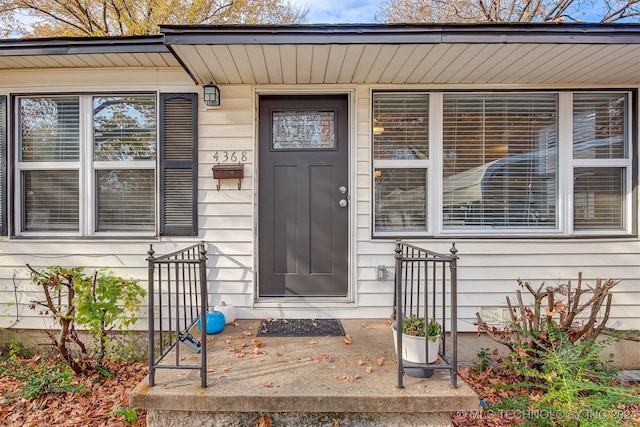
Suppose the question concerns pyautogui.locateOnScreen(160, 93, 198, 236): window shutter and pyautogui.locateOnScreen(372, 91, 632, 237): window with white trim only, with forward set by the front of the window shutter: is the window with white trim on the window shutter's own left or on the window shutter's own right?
on the window shutter's own left

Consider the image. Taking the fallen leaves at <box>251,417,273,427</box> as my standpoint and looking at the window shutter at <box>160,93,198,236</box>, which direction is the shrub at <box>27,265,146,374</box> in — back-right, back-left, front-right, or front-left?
front-left

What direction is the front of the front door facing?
toward the camera

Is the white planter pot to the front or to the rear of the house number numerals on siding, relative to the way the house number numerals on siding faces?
to the front

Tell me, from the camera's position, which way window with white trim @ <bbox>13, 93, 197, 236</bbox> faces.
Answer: facing the viewer

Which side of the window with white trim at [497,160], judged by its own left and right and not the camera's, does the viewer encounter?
front

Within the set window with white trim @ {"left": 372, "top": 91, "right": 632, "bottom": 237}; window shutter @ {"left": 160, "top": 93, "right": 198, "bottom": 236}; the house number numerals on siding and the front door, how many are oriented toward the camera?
4

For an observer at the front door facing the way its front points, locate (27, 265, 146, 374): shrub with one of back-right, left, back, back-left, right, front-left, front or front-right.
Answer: right

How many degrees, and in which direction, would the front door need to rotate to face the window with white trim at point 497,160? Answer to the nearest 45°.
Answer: approximately 90° to its left
